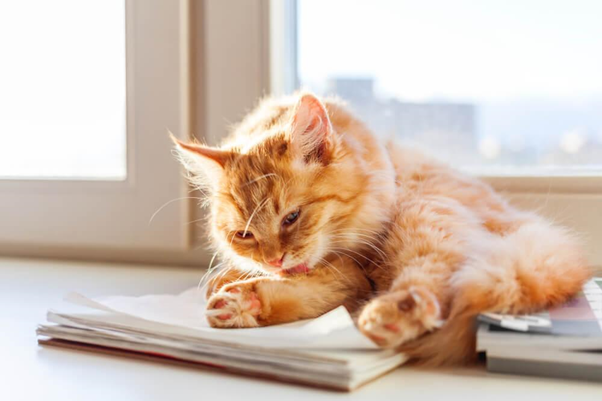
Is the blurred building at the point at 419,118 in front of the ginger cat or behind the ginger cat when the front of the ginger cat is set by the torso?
behind

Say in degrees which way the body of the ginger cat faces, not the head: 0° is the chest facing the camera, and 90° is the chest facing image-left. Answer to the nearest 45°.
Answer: approximately 45°

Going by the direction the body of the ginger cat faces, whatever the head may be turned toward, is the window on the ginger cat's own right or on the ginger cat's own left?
on the ginger cat's own right
